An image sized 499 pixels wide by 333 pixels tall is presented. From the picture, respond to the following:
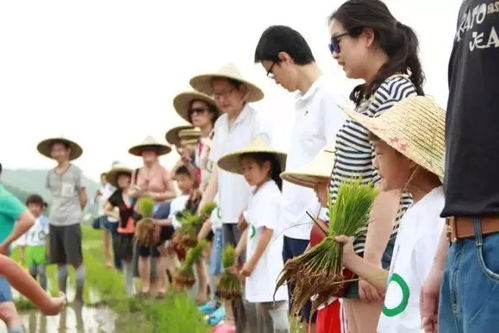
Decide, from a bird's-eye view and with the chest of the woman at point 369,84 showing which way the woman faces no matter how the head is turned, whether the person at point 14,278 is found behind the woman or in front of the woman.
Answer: in front

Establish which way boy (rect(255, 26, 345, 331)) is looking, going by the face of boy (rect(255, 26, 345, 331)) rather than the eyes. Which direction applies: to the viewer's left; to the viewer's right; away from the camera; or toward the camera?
to the viewer's left

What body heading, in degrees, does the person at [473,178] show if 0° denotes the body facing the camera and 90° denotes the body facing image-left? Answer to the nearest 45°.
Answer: approximately 45°

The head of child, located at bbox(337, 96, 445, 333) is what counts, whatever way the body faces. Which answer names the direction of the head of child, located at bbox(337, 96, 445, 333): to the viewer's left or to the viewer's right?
to the viewer's left
